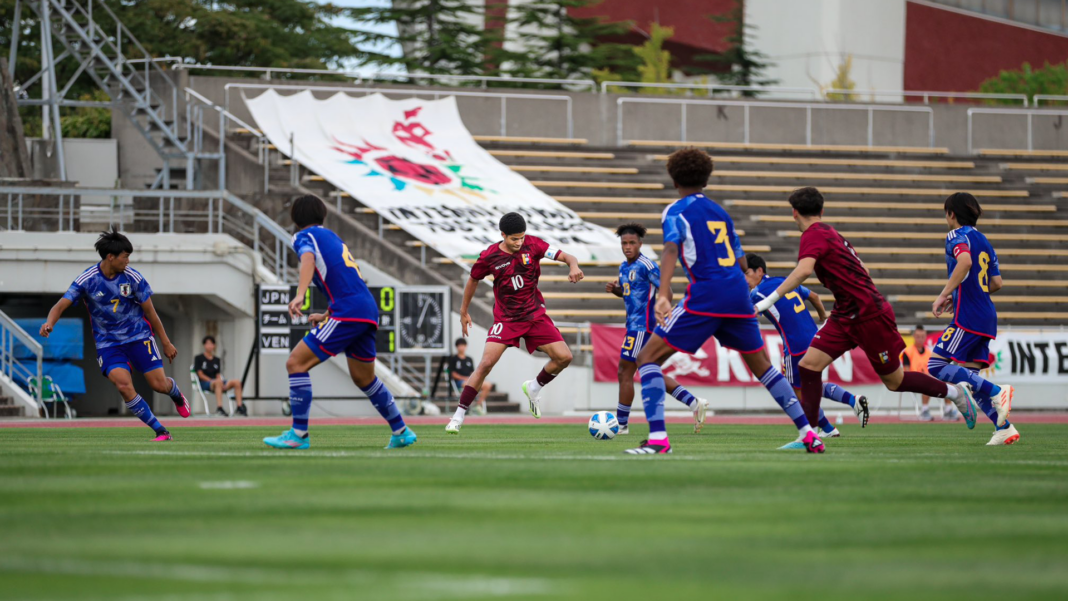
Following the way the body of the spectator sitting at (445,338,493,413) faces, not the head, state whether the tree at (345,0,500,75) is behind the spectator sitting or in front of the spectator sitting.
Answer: behind

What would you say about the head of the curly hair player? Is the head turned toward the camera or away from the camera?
away from the camera

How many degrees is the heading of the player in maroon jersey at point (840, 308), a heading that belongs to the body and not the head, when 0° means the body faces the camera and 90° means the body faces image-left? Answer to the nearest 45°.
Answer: approximately 135°

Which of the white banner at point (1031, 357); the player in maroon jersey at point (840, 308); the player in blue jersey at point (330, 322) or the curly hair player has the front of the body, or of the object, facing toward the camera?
the white banner

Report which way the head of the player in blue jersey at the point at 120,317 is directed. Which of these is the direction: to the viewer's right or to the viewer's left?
to the viewer's right

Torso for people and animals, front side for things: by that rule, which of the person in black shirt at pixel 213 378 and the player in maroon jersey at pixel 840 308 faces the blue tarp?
the player in maroon jersey

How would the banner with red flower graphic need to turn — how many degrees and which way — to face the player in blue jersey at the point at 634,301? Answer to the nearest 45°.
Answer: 0° — it already faces them

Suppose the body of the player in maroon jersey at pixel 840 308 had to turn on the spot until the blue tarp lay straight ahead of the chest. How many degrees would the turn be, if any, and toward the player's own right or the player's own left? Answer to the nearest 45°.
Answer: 0° — they already face it

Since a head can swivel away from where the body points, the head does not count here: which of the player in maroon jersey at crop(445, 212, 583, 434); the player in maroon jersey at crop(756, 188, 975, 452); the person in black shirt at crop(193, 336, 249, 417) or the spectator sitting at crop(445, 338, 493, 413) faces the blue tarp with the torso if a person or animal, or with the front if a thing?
the player in maroon jersey at crop(756, 188, 975, 452)

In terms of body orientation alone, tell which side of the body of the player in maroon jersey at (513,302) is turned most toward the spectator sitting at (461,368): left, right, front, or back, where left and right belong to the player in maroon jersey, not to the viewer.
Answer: back
